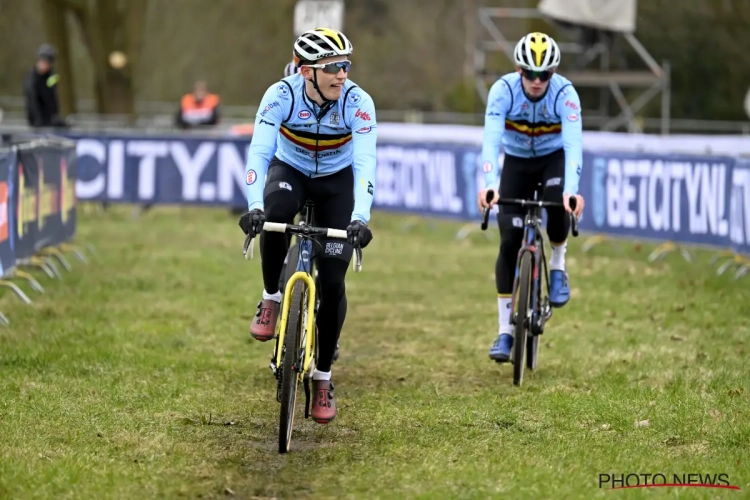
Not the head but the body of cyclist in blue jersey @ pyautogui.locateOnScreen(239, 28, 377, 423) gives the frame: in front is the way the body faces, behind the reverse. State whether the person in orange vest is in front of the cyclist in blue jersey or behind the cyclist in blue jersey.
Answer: behind

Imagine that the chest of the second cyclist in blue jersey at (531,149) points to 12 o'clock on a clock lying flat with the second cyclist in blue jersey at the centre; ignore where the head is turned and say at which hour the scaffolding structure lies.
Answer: The scaffolding structure is roughly at 6 o'clock from the second cyclist in blue jersey.

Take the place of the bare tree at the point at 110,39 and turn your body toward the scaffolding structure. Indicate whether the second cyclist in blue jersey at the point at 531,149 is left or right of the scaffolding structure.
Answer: right

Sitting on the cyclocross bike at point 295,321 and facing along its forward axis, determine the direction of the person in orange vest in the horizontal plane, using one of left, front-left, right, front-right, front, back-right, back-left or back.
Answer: back

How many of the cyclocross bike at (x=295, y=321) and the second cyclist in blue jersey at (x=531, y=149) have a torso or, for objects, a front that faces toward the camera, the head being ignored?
2

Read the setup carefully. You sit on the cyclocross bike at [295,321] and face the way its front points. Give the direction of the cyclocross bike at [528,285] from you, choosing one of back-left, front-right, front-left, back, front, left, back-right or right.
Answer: back-left

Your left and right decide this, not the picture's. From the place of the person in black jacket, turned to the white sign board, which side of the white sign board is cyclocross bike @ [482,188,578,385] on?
right

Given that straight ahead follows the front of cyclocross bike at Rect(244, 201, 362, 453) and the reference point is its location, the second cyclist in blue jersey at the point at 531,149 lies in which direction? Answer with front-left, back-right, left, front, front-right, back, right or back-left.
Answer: back-left

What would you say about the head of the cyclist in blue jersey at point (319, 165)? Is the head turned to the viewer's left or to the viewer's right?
to the viewer's right

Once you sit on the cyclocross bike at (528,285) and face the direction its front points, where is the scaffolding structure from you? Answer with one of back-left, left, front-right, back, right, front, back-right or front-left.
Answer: back

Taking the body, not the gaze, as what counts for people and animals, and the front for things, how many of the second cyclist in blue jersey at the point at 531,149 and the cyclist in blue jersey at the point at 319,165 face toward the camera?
2

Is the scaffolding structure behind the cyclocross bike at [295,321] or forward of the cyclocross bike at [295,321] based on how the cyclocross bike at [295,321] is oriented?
behind

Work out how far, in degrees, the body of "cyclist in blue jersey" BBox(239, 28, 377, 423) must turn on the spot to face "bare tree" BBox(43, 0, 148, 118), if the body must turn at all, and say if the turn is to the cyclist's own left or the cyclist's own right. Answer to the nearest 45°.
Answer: approximately 180°
